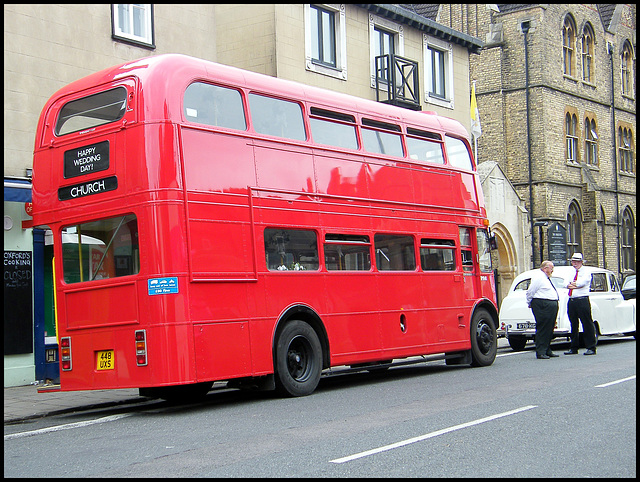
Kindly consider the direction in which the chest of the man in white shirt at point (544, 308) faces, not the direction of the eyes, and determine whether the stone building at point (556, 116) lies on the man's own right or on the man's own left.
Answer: on the man's own left

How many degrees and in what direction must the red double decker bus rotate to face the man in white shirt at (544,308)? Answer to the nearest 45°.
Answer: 0° — it already faces them

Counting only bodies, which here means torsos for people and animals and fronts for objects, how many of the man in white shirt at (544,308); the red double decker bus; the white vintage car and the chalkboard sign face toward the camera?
1

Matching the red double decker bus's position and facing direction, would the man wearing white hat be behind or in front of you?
in front

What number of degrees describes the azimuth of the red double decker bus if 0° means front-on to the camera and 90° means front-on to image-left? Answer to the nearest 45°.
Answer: approximately 225°

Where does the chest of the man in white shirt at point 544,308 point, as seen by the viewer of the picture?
to the viewer's right

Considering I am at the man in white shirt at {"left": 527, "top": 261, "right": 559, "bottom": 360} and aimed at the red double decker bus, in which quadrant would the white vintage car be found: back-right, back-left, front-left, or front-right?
back-right

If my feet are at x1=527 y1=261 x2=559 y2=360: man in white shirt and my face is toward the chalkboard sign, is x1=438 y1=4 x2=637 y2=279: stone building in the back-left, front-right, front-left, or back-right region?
back-right
